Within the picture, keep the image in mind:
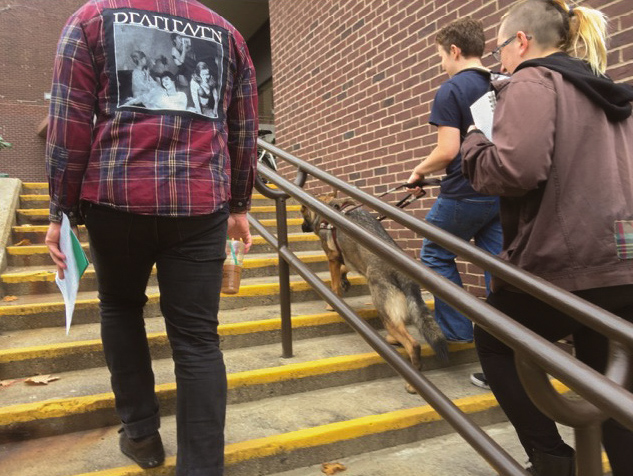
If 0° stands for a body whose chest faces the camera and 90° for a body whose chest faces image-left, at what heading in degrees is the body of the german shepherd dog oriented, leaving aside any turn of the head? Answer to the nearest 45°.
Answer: approximately 135°

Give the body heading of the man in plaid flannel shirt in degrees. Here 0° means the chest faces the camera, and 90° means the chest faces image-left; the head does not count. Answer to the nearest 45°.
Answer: approximately 180°

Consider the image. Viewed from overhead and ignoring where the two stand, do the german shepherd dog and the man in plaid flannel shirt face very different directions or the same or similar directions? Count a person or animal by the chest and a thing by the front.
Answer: same or similar directions

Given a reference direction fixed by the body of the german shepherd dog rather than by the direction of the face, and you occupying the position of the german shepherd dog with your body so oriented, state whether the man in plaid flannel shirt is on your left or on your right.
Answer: on your left

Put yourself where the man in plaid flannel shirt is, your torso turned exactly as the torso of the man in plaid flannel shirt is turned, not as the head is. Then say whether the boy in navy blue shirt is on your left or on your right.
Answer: on your right

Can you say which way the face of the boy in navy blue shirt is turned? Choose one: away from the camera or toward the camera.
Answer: away from the camera

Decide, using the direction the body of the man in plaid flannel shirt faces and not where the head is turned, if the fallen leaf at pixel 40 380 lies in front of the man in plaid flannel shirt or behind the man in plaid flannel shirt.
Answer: in front

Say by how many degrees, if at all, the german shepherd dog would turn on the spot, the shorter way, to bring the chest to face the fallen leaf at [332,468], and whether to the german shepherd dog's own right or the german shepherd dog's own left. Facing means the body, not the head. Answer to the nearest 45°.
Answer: approximately 135° to the german shepherd dog's own left

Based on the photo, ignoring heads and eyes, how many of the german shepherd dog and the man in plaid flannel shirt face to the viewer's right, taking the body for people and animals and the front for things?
0

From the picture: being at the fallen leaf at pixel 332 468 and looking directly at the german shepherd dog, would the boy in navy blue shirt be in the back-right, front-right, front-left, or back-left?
front-right

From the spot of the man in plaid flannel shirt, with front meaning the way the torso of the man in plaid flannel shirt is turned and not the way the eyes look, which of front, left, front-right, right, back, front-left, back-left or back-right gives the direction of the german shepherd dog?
front-right
